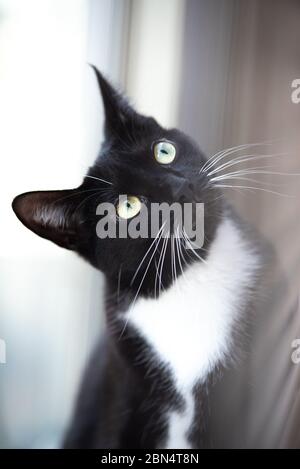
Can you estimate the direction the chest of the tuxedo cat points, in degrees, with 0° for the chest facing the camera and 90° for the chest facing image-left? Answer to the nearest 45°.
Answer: approximately 315°
